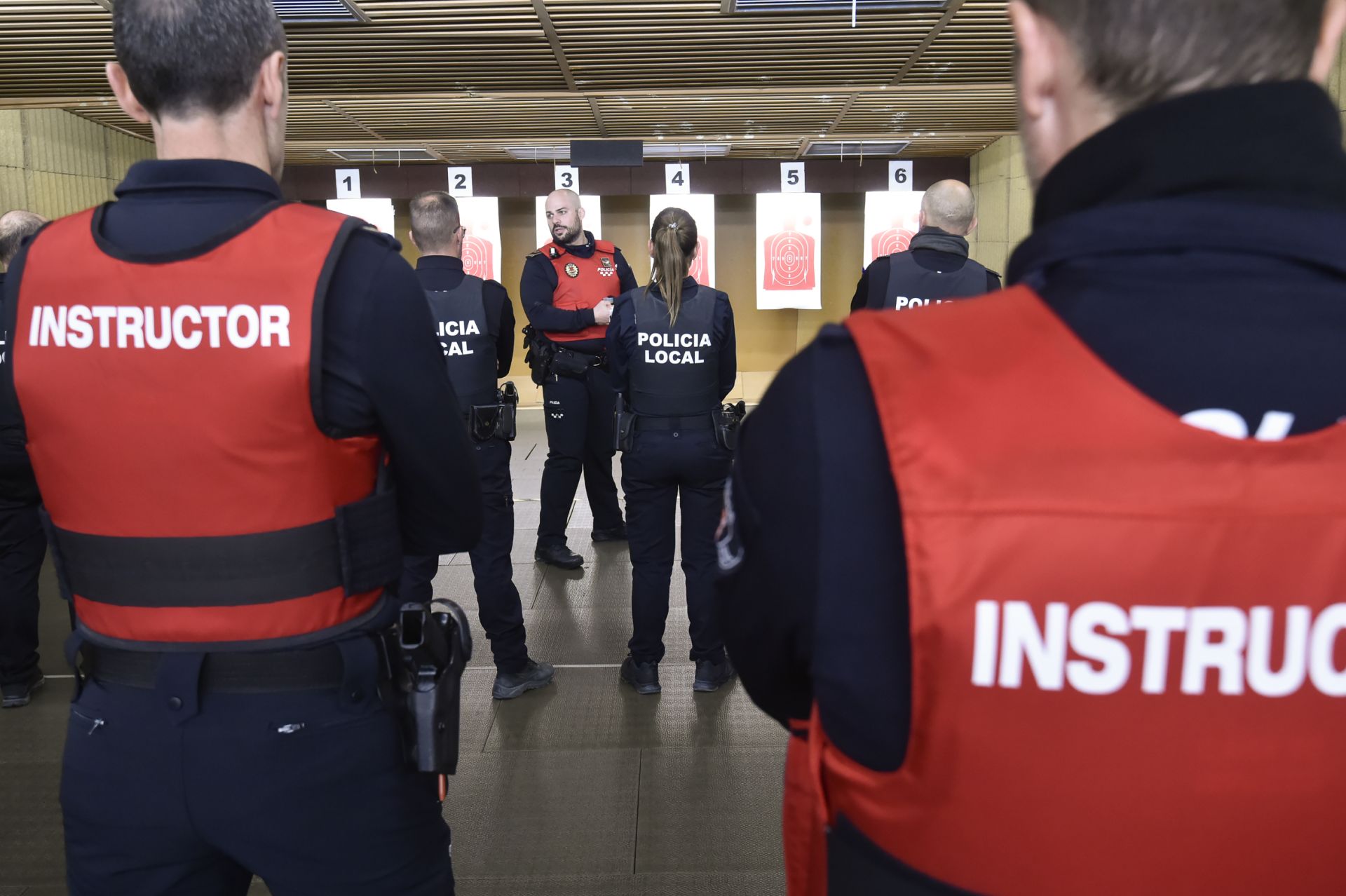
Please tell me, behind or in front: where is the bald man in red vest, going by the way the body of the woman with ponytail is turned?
in front

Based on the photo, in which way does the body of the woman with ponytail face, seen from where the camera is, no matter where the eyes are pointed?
away from the camera

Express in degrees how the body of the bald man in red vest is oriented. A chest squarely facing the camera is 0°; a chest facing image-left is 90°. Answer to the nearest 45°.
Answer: approximately 315°

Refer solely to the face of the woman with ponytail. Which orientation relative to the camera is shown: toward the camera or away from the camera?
away from the camera

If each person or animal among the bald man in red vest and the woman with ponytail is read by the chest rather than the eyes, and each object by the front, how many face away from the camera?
1

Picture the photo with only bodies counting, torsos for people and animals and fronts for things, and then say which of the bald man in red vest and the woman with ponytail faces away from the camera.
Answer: the woman with ponytail
